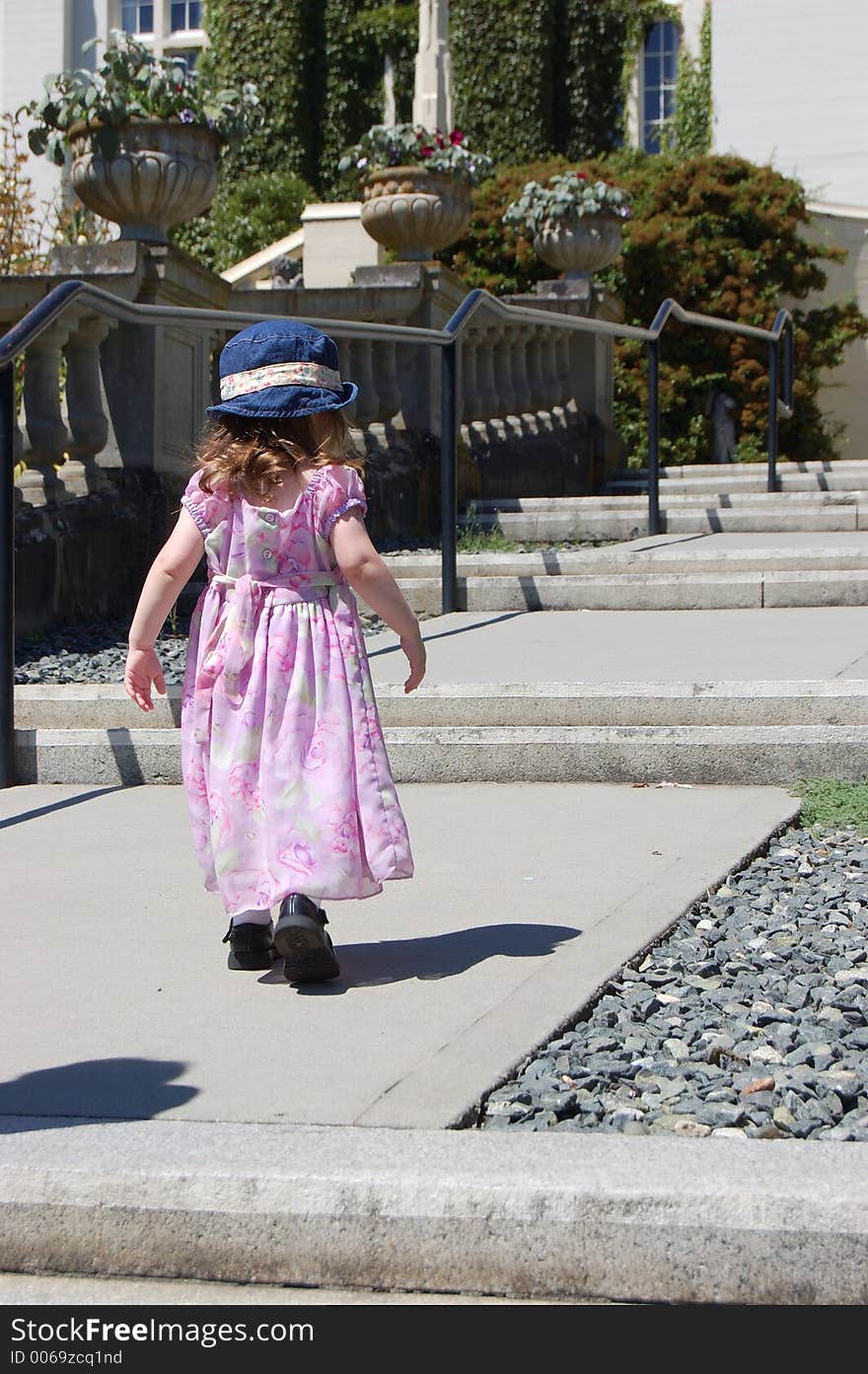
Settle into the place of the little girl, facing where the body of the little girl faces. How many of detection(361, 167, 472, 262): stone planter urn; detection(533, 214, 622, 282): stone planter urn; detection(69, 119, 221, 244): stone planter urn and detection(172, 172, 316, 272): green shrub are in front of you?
4

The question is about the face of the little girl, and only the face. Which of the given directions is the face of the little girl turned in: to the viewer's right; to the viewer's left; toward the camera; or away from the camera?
away from the camera

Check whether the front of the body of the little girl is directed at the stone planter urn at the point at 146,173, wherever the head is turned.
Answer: yes

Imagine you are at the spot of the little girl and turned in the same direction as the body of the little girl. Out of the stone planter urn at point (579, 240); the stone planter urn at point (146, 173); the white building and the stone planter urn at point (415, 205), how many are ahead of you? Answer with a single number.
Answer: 4

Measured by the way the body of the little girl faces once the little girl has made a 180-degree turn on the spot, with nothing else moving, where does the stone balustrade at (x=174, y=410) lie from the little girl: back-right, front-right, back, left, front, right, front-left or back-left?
back

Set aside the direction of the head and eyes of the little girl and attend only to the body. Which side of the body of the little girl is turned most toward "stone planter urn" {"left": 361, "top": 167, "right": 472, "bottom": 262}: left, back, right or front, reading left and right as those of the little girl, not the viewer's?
front

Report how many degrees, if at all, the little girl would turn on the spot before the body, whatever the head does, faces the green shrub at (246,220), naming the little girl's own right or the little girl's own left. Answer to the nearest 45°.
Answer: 0° — they already face it

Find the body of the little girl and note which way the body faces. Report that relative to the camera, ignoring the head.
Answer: away from the camera

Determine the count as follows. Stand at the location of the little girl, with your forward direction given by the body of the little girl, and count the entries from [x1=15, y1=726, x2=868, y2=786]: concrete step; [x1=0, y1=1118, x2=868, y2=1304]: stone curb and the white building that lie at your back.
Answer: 1

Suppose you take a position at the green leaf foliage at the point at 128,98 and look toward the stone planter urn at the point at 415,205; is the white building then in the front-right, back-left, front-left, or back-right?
front-left

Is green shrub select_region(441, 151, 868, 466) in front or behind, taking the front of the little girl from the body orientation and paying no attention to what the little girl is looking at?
in front

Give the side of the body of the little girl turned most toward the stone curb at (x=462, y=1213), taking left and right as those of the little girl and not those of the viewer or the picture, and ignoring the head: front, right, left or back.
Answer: back
